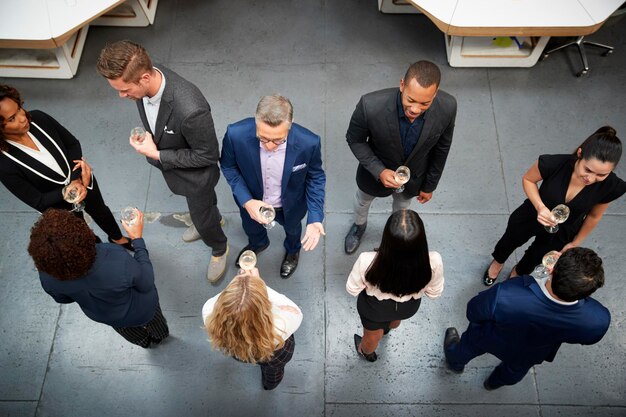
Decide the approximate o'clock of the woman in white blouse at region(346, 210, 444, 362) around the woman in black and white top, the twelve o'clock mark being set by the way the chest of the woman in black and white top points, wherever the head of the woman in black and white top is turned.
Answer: The woman in white blouse is roughly at 12 o'clock from the woman in black and white top.

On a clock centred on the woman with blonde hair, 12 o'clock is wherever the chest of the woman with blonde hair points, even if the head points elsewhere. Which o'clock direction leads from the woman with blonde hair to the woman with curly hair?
The woman with curly hair is roughly at 10 o'clock from the woman with blonde hair.

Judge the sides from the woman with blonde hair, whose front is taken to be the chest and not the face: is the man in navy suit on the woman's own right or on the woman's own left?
on the woman's own right

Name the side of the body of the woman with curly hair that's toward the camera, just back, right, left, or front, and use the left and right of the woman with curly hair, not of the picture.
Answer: back

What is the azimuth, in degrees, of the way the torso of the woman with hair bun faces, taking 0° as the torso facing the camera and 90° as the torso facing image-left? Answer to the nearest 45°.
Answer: approximately 0°

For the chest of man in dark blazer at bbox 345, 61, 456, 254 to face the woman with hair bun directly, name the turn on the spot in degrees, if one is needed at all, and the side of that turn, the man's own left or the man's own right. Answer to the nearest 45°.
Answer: approximately 90° to the man's own left

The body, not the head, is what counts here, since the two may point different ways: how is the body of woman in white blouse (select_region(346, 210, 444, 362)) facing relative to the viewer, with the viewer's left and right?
facing away from the viewer

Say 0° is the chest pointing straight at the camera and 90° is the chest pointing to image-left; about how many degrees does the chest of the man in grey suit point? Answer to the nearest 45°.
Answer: approximately 45°

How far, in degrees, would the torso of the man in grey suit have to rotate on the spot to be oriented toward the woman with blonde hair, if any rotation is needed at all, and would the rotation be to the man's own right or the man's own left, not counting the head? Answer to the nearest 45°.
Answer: approximately 45° to the man's own left

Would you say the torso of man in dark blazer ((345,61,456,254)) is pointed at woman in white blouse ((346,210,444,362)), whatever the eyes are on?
yes
